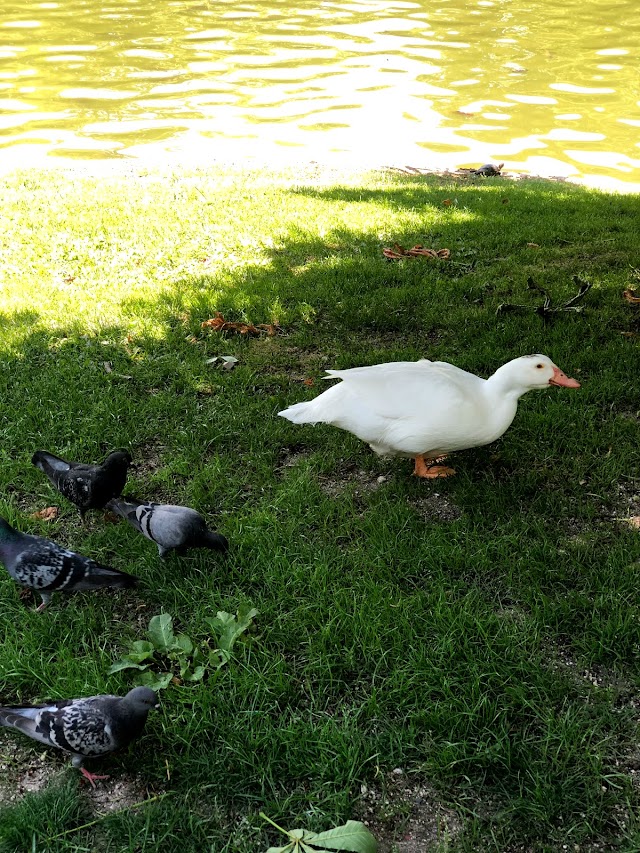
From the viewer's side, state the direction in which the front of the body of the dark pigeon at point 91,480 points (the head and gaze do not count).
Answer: to the viewer's right

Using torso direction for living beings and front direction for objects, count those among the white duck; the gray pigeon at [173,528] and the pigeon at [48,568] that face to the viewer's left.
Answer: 1

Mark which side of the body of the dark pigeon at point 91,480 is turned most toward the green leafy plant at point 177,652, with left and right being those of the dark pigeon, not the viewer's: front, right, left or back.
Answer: right

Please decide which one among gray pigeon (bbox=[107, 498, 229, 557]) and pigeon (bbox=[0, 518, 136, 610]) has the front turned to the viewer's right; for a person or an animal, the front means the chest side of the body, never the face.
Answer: the gray pigeon

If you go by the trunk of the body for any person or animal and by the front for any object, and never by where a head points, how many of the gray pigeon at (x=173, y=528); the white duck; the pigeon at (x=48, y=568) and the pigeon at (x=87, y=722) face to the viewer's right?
3

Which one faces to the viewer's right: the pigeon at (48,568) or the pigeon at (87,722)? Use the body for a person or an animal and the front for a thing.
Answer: the pigeon at (87,722)

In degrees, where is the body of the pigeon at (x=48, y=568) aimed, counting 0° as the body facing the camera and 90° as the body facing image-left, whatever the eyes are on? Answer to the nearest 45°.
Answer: approximately 90°

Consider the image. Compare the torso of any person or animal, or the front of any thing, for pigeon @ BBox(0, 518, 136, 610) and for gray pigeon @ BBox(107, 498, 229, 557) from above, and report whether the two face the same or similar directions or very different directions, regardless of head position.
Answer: very different directions

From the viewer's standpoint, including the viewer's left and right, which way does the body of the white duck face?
facing to the right of the viewer

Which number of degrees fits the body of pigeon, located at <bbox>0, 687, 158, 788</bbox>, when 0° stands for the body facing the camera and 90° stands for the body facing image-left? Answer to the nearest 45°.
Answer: approximately 270°

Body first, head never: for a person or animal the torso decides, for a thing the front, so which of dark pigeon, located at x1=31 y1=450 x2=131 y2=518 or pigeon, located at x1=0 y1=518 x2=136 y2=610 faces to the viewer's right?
the dark pigeon

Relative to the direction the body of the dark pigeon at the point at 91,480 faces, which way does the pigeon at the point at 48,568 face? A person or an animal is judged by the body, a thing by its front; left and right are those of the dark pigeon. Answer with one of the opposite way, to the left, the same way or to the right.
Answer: the opposite way

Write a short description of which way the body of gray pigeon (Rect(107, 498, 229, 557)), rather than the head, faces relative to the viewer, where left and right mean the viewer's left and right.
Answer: facing to the right of the viewer
